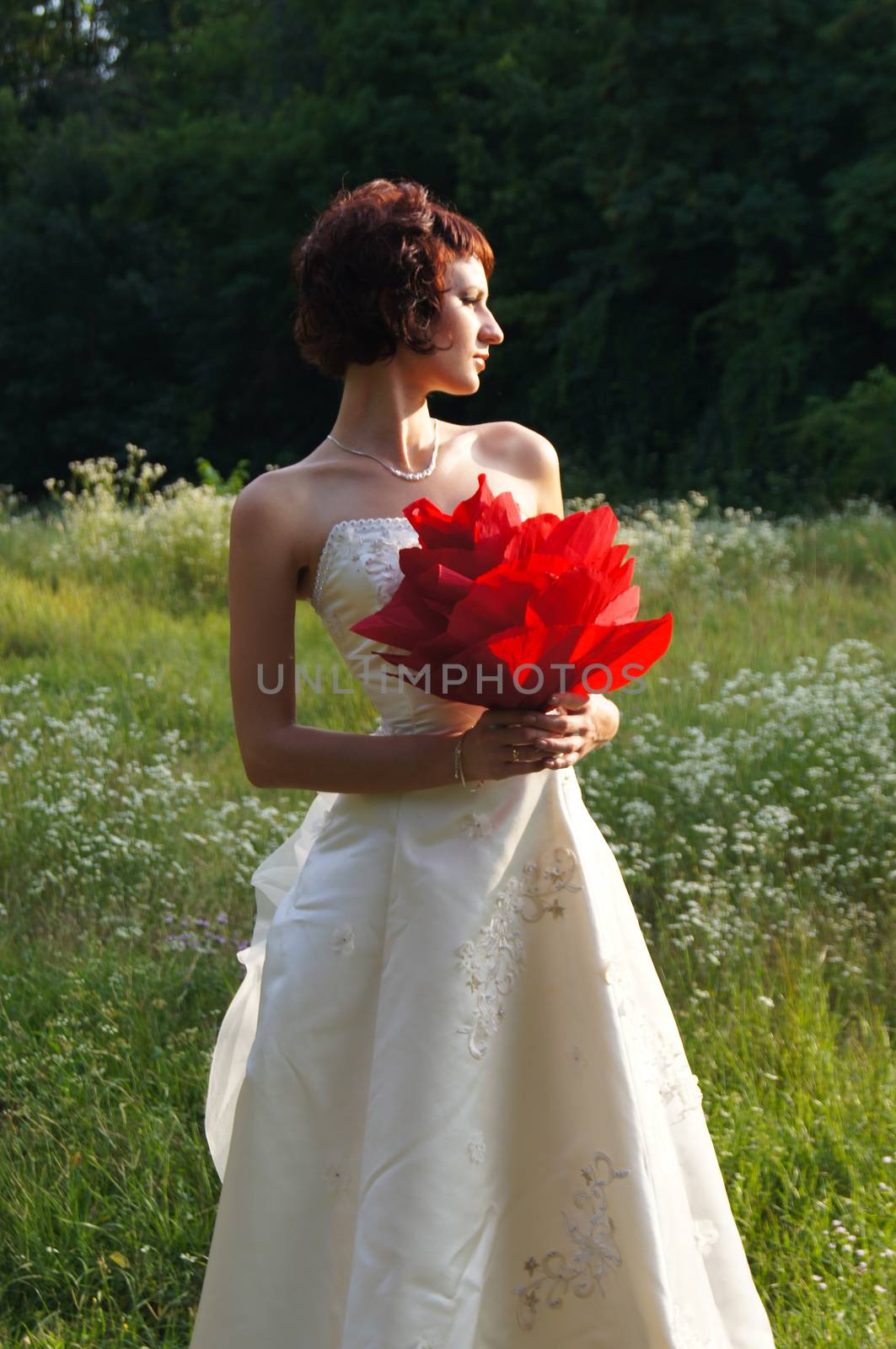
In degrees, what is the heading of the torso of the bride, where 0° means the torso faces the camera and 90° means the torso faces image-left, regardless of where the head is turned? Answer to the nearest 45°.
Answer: approximately 315°

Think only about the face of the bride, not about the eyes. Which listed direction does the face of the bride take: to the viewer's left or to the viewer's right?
to the viewer's right
